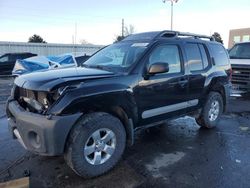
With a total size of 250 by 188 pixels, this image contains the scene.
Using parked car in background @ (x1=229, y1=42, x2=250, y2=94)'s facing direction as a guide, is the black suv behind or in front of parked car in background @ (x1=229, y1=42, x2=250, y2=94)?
in front

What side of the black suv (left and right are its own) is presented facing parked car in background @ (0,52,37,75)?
right

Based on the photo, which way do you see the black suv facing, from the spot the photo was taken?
facing the viewer and to the left of the viewer

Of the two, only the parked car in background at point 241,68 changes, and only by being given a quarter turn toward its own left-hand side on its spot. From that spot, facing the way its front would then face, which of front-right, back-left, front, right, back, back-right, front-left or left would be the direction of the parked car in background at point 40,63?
back

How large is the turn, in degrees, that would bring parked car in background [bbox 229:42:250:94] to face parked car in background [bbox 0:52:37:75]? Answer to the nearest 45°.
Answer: approximately 90° to its right

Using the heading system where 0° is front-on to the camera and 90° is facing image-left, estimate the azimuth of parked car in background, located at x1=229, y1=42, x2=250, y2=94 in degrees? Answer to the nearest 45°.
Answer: approximately 0°

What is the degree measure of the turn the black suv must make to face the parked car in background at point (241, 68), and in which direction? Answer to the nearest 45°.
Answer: approximately 180°

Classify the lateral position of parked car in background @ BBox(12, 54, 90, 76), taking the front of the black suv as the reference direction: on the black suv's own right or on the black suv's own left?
on the black suv's own right

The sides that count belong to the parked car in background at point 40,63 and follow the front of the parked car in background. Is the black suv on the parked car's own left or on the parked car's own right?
on the parked car's own left

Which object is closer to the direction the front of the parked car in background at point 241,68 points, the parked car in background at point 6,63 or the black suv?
the black suv
